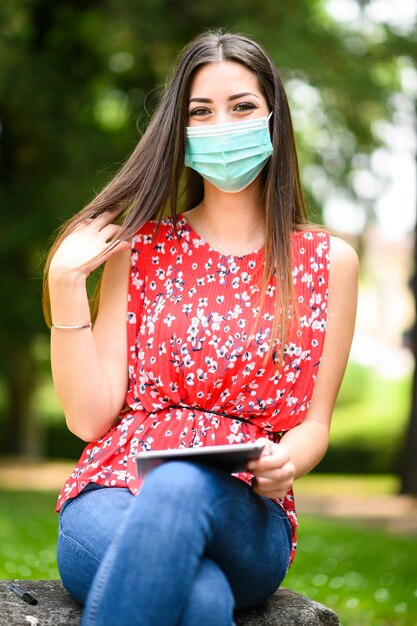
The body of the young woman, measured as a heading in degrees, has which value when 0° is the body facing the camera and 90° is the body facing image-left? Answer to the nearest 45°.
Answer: approximately 0°

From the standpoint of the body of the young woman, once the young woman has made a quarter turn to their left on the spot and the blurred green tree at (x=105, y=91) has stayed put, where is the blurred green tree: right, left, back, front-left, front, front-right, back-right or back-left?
left
